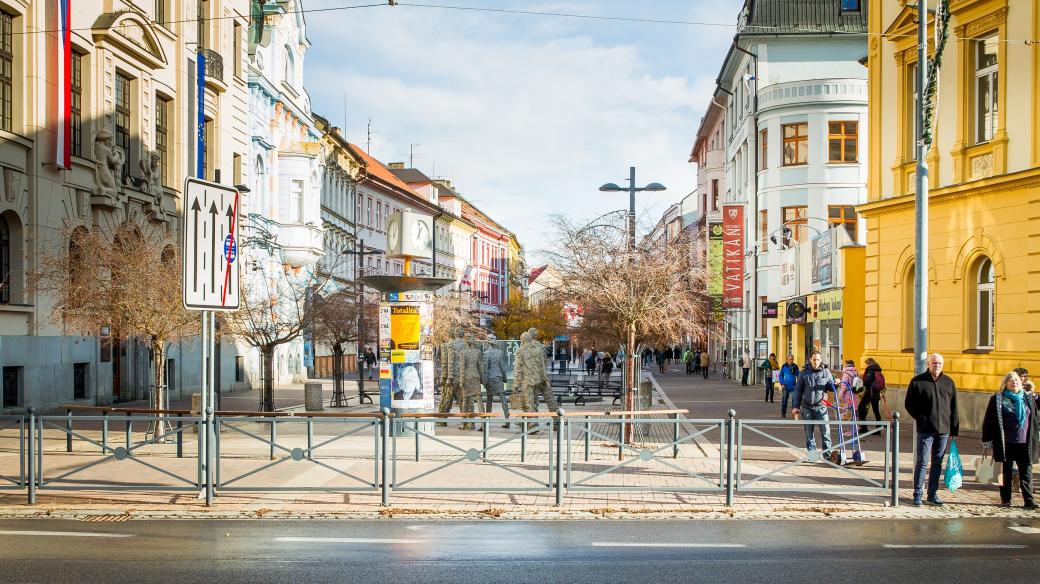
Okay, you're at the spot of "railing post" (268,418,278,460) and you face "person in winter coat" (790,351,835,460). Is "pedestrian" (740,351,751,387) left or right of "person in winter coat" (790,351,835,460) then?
left

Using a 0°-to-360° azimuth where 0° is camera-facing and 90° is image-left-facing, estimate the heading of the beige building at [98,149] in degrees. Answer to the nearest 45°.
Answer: approximately 315°

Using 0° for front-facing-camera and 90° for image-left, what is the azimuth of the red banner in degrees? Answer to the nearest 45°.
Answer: approximately 0°

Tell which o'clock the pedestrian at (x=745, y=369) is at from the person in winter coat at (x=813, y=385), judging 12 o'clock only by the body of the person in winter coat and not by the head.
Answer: The pedestrian is roughly at 6 o'clock from the person in winter coat.

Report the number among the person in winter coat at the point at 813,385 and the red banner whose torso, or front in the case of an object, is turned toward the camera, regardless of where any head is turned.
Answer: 2

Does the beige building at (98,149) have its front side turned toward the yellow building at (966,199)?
yes
